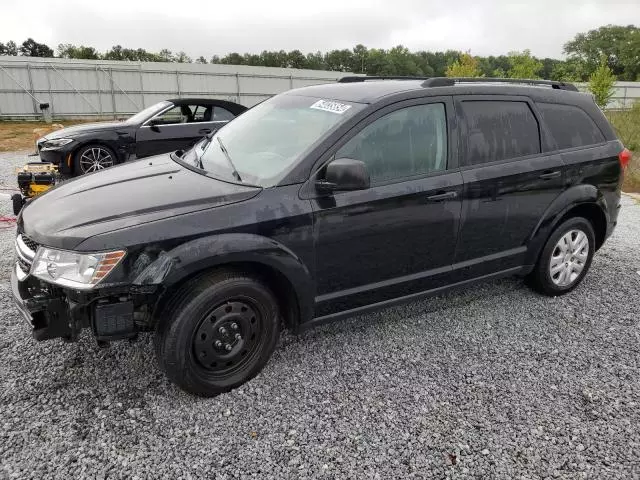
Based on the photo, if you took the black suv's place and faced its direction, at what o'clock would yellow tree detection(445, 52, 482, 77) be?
The yellow tree is roughly at 5 o'clock from the black suv.

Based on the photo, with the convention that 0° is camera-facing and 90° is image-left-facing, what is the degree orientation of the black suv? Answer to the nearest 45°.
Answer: approximately 45°

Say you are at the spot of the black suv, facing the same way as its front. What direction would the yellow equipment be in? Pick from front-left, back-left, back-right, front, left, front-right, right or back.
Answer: right

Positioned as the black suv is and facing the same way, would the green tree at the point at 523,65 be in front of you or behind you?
behind
